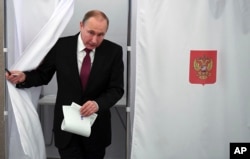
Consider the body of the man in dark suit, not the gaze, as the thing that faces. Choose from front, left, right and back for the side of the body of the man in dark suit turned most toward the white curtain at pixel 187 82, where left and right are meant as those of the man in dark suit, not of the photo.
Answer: left

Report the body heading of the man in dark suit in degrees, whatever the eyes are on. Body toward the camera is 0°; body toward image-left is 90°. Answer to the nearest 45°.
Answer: approximately 0°
